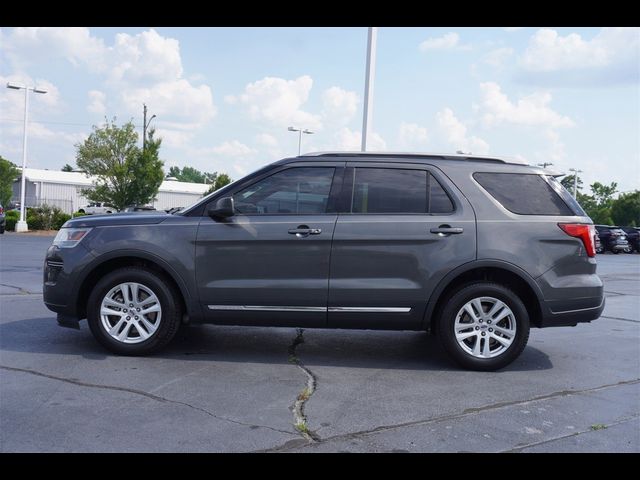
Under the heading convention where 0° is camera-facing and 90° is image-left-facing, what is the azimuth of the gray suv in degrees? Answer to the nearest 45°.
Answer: approximately 90°

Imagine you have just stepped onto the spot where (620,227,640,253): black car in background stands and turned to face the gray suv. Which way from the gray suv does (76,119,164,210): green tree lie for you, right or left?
right

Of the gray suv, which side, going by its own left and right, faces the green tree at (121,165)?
right

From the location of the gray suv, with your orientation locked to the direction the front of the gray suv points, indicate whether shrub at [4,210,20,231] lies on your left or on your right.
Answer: on your right

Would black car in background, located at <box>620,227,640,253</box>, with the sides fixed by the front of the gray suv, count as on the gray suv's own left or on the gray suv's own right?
on the gray suv's own right

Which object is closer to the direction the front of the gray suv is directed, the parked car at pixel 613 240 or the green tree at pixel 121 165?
the green tree

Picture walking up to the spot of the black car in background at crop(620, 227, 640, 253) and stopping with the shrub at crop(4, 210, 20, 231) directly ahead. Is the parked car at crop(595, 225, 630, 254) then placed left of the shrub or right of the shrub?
left

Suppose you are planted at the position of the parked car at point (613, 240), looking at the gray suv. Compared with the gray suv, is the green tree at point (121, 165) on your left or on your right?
right

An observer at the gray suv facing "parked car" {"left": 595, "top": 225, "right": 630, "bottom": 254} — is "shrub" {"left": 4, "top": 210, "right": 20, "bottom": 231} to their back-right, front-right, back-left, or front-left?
front-left

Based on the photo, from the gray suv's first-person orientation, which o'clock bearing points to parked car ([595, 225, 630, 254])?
The parked car is roughly at 4 o'clock from the gray suv.

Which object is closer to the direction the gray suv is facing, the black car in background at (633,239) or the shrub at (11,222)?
the shrub
